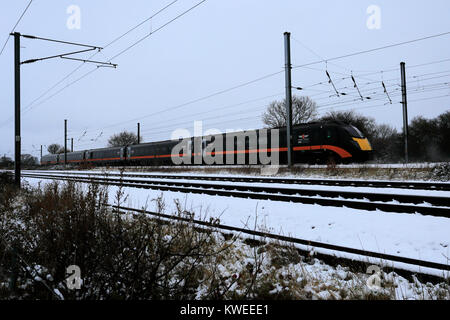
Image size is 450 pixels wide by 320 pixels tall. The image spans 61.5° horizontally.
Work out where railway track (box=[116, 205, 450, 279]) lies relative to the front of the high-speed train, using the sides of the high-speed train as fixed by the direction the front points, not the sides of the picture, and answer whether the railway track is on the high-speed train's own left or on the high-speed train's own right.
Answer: on the high-speed train's own right

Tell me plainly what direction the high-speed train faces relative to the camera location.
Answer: facing the viewer and to the right of the viewer
